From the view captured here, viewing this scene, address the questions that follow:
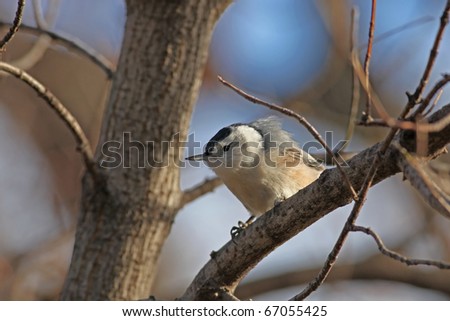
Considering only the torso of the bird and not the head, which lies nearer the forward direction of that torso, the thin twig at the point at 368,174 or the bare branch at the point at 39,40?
the bare branch

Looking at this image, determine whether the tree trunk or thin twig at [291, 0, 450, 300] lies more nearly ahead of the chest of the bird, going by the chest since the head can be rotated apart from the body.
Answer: the tree trunk

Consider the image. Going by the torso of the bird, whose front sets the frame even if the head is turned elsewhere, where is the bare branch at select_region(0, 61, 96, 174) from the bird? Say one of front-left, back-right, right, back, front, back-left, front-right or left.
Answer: front-right

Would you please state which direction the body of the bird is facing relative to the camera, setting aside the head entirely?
to the viewer's left

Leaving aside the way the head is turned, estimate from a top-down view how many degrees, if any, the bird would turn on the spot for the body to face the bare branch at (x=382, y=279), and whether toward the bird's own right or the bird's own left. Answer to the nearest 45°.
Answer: approximately 135° to the bird's own right

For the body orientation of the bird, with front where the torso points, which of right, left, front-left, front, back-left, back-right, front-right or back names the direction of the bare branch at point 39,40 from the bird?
front-right
